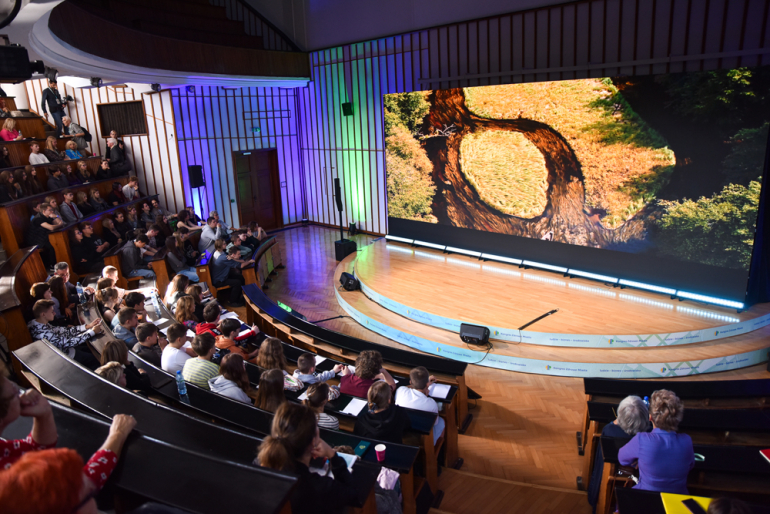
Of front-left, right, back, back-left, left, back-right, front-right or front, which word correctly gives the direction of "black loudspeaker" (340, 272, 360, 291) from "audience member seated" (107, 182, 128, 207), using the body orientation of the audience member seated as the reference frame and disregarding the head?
front

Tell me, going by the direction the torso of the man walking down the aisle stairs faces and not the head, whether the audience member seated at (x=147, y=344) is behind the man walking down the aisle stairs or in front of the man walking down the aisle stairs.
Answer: in front

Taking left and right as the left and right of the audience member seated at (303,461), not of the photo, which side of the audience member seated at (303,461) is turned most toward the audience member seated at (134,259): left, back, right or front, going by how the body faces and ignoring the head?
left

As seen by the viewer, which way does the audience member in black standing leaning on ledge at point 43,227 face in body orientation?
to the viewer's right

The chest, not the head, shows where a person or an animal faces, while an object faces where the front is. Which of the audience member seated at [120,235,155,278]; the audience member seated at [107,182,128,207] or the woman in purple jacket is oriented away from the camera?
the woman in purple jacket

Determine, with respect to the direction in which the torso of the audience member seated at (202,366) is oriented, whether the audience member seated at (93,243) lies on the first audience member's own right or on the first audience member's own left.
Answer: on the first audience member's own left

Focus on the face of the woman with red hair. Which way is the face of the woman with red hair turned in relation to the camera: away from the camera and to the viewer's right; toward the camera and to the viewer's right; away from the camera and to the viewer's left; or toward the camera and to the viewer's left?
away from the camera and to the viewer's right

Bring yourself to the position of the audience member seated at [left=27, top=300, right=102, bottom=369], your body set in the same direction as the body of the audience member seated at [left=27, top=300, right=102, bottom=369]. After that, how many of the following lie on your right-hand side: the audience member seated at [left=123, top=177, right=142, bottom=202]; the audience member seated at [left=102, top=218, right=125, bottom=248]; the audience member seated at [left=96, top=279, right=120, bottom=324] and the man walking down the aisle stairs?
0

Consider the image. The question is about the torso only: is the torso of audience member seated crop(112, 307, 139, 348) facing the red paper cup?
no

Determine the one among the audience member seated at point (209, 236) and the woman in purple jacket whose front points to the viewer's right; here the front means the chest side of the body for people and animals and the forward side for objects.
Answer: the audience member seated

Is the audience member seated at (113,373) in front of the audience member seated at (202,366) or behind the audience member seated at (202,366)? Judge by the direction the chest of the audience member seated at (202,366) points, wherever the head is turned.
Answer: behind

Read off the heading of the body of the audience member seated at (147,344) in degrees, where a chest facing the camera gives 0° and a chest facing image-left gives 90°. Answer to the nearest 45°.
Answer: approximately 225°

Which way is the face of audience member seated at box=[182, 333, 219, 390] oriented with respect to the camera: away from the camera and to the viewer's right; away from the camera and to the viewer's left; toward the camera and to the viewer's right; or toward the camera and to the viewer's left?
away from the camera and to the viewer's right

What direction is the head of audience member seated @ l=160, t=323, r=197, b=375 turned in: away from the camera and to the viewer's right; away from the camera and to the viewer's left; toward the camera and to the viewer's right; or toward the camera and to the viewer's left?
away from the camera and to the viewer's right

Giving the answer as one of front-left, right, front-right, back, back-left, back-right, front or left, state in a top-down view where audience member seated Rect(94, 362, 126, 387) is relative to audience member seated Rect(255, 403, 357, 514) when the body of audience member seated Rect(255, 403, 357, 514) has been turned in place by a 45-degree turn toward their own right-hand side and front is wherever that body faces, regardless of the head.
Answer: back-left

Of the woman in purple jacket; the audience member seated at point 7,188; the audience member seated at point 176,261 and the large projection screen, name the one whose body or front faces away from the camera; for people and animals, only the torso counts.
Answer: the woman in purple jacket

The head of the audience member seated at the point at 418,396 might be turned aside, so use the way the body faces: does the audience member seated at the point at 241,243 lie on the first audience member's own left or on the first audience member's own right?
on the first audience member's own left

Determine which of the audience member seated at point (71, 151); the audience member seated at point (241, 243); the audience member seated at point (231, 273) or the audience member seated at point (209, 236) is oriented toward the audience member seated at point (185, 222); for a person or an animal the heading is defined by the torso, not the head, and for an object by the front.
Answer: the audience member seated at point (71, 151)

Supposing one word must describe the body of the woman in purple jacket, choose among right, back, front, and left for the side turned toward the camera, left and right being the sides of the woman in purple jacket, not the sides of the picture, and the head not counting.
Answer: back
